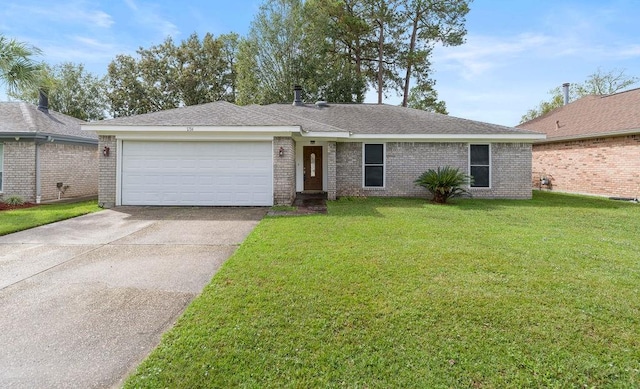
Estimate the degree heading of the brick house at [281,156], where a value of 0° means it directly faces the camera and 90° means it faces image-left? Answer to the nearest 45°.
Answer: approximately 0°

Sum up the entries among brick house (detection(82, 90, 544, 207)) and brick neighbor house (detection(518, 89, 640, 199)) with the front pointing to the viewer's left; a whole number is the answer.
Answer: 0

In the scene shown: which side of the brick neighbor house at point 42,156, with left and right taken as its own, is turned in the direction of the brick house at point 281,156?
left

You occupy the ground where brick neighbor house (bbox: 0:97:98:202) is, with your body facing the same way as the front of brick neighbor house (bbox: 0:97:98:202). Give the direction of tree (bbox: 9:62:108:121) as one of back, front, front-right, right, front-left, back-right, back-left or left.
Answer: back-right

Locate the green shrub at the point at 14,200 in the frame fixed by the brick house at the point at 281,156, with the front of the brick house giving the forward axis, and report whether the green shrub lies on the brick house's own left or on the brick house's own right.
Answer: on the brick house's own right

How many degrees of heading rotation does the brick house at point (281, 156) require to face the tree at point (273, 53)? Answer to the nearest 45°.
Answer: approximately 180°

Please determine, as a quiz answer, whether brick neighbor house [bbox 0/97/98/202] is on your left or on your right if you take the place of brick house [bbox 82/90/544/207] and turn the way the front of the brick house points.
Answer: on your right

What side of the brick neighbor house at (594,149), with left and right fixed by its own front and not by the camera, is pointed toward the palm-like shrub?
right

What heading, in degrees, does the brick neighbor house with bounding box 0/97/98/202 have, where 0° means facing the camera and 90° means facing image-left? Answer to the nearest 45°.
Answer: approximately 45°

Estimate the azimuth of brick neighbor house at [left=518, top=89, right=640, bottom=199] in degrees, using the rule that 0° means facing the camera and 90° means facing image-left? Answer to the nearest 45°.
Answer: approximately 315°

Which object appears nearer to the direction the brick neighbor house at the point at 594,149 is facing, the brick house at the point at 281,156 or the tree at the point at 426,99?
the brick house

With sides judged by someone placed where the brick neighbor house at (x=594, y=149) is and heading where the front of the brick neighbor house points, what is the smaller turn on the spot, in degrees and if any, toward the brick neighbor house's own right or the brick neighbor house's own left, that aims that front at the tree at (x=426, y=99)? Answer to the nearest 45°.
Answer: approximately 180°
